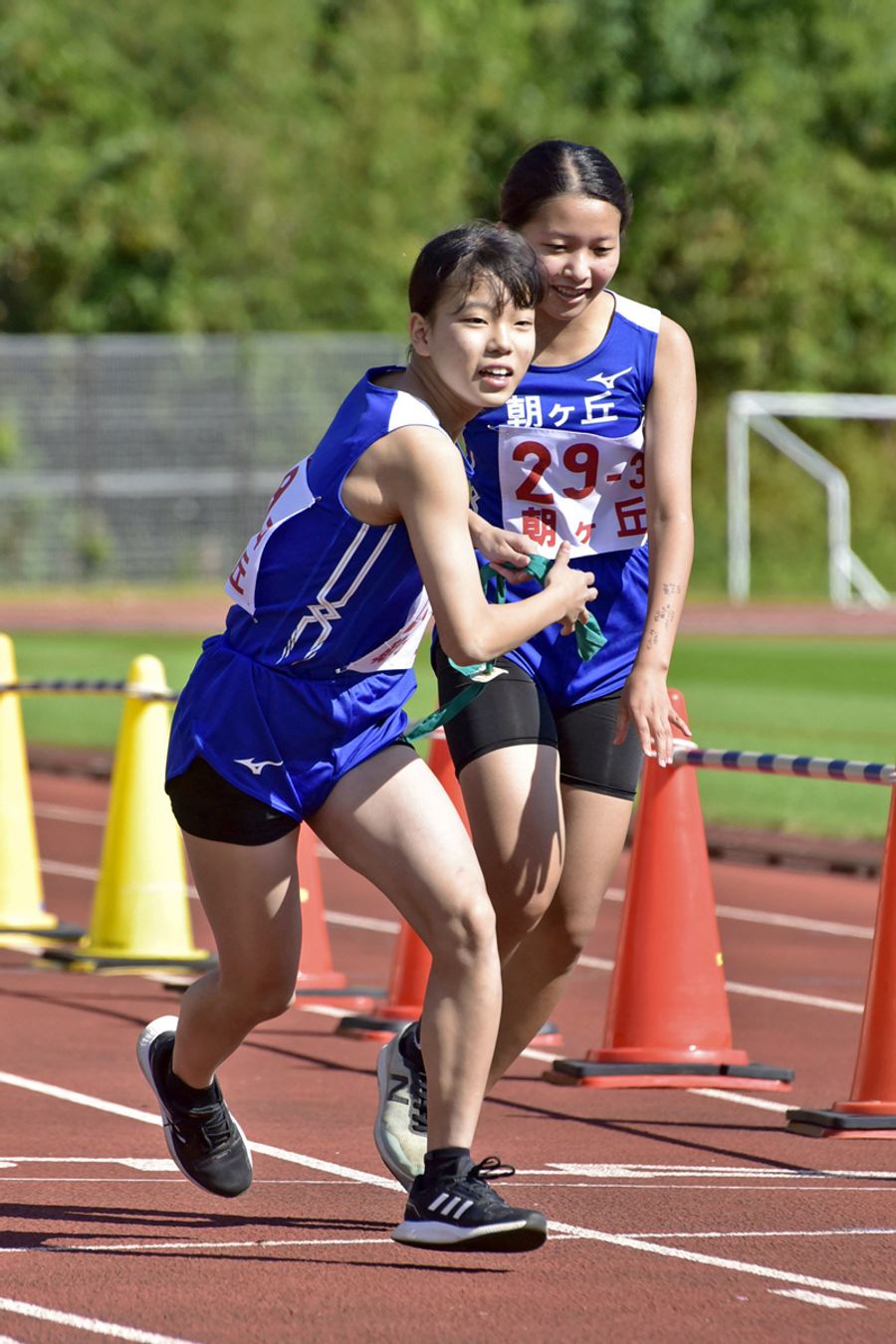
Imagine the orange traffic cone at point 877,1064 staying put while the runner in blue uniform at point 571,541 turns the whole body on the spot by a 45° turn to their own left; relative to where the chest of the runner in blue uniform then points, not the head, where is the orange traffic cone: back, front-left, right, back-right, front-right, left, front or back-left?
left

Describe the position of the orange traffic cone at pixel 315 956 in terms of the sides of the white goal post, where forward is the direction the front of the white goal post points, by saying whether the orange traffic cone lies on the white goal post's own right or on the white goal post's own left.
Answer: on the white goal post's own left

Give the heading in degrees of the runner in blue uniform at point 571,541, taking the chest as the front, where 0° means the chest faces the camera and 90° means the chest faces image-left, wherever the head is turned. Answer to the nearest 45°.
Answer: approximately 0°

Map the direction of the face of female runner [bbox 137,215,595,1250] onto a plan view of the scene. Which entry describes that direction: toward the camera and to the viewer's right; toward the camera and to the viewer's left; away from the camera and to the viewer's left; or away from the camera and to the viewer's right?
toward the camera and to the viewer's right

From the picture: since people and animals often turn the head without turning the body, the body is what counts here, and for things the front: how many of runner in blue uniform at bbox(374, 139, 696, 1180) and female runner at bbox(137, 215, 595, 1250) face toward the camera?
1

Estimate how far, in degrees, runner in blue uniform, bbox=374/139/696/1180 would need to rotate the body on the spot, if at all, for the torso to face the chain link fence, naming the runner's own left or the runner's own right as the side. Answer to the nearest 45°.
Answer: approximately 180°
